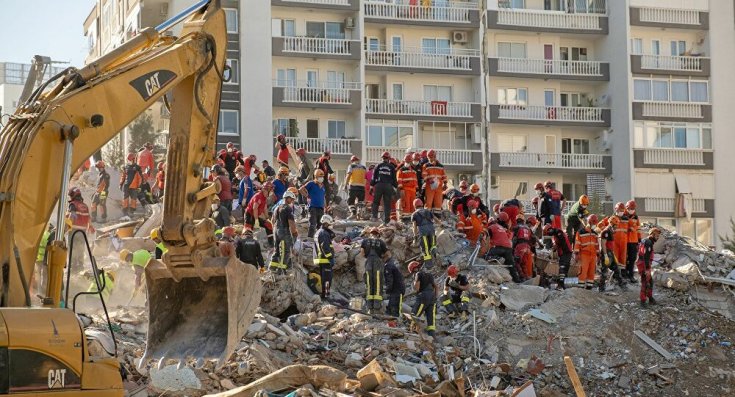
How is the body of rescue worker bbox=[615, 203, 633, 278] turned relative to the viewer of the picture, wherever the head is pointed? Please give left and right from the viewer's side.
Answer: facing the viewer

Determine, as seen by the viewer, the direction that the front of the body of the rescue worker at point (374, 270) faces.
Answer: away from the camera

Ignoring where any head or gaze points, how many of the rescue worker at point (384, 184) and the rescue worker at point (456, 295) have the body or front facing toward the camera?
1

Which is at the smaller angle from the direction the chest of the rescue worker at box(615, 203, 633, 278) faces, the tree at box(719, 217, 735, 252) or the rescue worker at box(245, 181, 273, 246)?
the rescue worker

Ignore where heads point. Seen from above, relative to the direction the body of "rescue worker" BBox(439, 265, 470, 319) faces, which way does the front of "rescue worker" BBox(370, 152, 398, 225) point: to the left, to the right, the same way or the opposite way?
the opposite way
